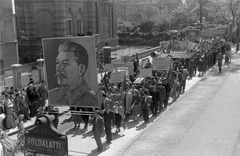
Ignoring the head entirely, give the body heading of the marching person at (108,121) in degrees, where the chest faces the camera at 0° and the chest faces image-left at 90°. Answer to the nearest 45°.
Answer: approximately 45°

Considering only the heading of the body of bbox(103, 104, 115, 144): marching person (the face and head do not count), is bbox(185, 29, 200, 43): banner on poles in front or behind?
behind

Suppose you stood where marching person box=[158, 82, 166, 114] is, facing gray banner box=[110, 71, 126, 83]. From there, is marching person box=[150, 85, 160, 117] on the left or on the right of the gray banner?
left

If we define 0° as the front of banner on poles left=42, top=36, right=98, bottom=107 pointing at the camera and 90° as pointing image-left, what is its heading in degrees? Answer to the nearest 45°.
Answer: approximately 0°

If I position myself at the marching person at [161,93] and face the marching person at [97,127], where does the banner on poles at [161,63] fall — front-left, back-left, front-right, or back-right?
back-right

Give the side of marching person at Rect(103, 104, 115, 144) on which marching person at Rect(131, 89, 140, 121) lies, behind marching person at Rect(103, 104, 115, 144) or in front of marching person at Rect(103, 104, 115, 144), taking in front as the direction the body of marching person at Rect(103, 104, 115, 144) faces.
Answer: behind

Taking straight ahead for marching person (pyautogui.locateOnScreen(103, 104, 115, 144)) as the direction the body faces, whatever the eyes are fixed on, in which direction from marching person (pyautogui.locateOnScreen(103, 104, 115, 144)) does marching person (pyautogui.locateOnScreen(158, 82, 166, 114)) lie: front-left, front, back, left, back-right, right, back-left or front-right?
back

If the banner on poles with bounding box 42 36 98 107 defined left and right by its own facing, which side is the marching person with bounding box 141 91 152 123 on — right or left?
on its left

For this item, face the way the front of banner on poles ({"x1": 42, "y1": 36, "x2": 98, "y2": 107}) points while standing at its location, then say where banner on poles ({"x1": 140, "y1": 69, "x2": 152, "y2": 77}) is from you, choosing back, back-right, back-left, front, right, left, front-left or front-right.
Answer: back-left

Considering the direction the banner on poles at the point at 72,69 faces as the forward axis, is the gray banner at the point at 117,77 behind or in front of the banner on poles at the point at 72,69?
behind
